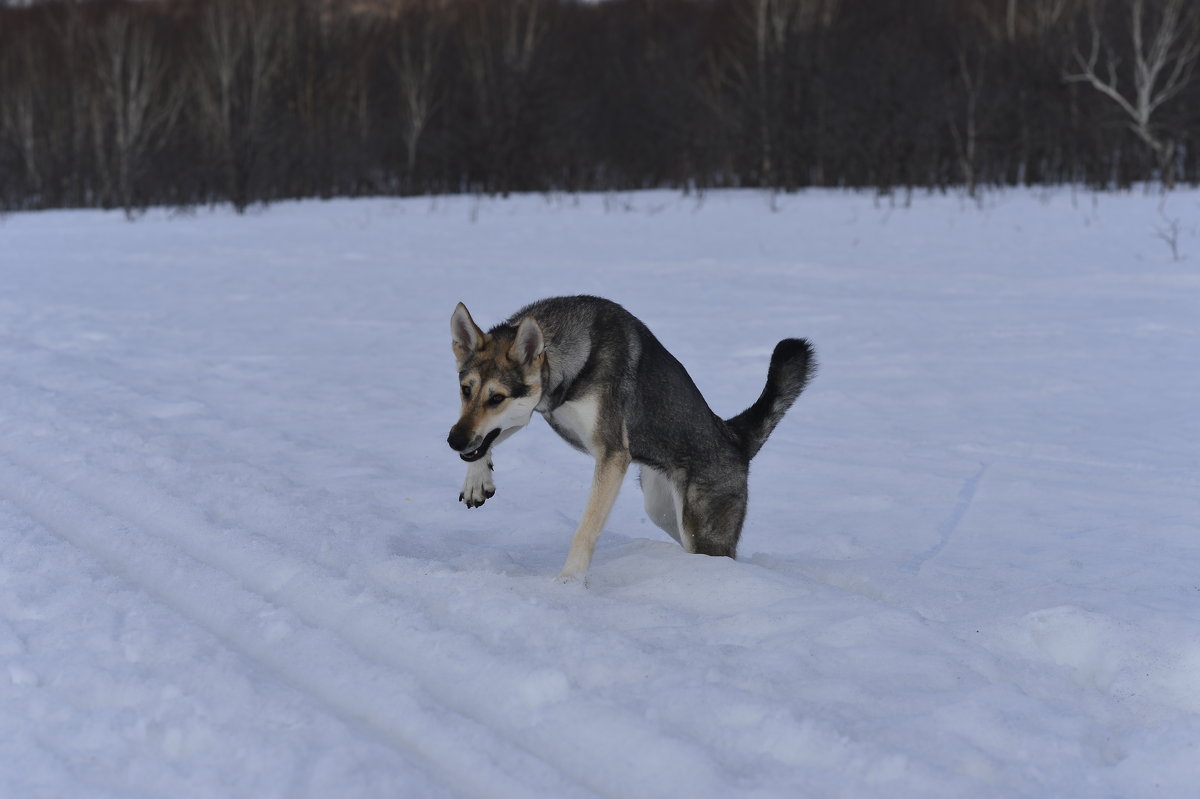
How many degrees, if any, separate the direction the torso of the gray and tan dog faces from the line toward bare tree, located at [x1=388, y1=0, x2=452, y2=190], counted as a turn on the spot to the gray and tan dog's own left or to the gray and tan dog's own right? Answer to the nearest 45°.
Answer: approximately 135° to the gray and tan dog's own right

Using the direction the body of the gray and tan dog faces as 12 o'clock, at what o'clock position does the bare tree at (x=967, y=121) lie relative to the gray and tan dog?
The bare tree is roughly at 5 o'clock from the gray and tan dog.

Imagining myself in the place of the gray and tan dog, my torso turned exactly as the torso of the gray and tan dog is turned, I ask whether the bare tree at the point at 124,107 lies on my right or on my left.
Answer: on my right

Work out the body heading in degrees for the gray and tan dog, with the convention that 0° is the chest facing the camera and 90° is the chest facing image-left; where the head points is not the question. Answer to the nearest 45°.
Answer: approximately 45°

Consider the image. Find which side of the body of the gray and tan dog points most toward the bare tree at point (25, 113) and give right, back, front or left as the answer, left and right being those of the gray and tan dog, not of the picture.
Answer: right

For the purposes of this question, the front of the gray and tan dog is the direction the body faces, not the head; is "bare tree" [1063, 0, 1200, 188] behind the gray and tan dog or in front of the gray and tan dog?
behind

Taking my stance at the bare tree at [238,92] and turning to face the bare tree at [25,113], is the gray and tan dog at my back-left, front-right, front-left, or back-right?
back-left

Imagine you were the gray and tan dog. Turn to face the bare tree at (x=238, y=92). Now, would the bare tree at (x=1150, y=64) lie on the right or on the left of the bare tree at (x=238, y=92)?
right
